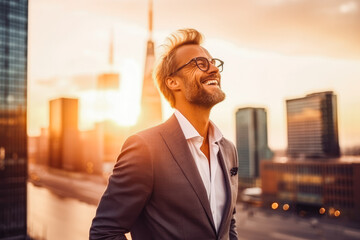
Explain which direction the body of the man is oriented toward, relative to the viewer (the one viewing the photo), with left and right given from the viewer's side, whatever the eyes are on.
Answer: facing the viewer and to the right of the viewer
